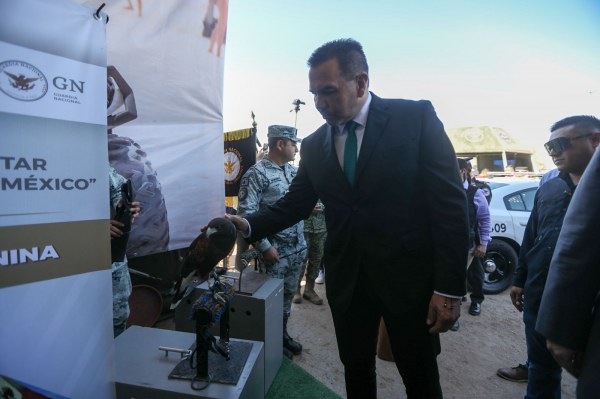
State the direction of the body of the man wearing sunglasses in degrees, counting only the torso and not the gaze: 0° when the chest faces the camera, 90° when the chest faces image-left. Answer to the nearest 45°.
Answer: approximately 45°

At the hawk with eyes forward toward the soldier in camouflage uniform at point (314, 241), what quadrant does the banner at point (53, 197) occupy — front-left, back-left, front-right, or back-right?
back-left

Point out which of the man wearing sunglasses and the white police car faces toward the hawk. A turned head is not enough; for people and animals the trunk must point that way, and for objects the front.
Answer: the man wearing sunglasses

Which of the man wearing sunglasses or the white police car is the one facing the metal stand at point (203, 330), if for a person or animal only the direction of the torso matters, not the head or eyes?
the man wearing sunglasses

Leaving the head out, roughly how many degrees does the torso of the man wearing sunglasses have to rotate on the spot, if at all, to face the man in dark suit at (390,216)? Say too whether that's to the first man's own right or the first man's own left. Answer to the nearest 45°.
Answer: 0° — they already face them

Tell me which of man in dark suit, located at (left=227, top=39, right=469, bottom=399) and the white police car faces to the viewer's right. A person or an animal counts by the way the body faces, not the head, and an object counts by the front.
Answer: the white police car

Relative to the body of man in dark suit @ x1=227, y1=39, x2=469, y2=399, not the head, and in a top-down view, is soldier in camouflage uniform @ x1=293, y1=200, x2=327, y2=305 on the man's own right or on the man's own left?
on the man's own right

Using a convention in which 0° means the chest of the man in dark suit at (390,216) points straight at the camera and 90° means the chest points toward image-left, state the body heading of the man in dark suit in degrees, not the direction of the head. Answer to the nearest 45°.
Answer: approximately 45°
